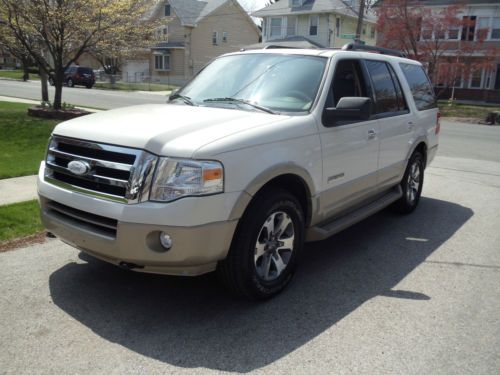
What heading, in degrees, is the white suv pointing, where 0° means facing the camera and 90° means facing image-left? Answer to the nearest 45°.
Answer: approximately 45°

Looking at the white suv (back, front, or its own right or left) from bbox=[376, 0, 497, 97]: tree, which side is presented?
back

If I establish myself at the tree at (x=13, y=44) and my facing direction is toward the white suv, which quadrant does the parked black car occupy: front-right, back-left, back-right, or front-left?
back-left

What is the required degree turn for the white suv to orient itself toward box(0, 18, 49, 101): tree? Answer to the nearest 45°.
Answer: approximately 90° to its right

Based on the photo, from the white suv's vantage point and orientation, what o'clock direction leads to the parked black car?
The parked black car is roughly at 4 o'clock from the white suv.

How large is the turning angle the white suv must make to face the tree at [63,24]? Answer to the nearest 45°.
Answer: approximately 90° to its right
